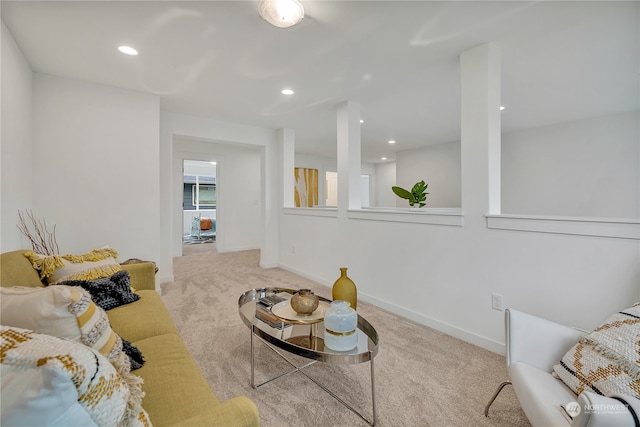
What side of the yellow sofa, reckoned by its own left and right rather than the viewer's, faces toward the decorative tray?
front

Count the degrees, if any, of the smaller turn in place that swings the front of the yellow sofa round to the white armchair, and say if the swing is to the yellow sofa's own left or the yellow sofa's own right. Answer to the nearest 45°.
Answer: approximately 45° to the yellow sofa's own right

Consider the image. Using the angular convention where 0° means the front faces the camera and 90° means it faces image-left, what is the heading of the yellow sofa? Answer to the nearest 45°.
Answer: approximately 270°

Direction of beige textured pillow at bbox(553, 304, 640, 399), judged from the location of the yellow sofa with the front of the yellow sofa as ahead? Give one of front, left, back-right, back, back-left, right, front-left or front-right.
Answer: front-right

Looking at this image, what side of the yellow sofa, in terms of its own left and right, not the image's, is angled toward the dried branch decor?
left

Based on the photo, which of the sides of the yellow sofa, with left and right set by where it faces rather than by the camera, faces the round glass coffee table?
front

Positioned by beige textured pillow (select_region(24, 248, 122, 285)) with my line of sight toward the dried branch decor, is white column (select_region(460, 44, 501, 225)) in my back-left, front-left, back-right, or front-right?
back-right
